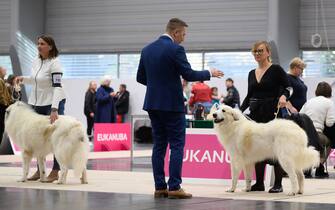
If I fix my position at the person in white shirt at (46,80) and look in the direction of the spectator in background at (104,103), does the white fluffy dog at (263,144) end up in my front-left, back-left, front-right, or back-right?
back-right

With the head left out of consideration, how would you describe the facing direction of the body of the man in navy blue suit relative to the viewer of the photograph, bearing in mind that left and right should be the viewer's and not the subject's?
facing away from the viewer and to the right of the viewer

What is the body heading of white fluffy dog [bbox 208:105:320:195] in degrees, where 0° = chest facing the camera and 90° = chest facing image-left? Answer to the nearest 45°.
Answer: approximately 90°

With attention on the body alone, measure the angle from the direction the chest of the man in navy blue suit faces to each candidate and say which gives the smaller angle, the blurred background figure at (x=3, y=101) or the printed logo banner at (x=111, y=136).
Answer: the printed logo banner

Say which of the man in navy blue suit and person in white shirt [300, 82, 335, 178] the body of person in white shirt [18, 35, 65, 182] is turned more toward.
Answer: the man in navy blue suit
